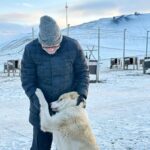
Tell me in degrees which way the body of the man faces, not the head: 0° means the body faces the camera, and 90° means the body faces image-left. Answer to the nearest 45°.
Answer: approximately 0°
